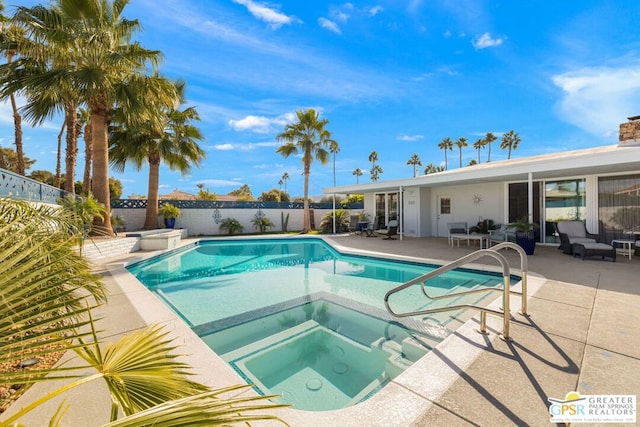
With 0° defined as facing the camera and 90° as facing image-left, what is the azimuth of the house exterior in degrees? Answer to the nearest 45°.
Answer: approximately 45°

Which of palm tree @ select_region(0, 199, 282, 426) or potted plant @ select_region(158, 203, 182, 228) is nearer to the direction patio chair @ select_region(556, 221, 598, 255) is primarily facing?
the palm tree

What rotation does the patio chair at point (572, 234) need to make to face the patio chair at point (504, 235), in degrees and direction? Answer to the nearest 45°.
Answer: approximately 90° to its right

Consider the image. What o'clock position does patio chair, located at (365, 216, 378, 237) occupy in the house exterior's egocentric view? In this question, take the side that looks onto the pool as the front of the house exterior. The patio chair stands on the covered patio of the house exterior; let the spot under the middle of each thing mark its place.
The patio chair is roughly at 2 o'clock from the house exterior.

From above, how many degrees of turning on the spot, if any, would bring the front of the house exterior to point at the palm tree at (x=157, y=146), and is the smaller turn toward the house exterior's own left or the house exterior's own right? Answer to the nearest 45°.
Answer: approximately 45° to the house exterior's own right

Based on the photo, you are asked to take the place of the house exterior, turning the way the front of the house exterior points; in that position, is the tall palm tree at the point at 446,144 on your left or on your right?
on your right

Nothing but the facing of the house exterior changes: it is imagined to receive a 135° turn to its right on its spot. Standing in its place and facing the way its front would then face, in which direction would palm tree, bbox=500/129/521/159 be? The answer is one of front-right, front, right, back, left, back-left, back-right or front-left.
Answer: front
